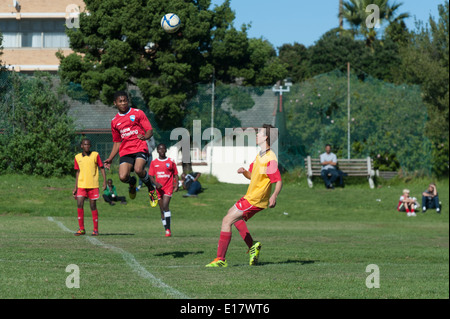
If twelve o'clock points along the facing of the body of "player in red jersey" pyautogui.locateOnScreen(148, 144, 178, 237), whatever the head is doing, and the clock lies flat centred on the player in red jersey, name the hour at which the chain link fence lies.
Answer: The chain link fence is roughly at 7 o'clock from the player in red jersey.

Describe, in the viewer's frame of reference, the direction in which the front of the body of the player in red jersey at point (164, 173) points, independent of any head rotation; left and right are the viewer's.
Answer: facing the viewer

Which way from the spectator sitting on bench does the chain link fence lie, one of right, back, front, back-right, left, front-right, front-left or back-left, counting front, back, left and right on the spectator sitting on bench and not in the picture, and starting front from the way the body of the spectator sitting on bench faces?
back

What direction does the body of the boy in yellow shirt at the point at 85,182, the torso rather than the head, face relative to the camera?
toward the camera

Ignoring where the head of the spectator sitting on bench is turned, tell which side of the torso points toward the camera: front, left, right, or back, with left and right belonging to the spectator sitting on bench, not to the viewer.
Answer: front

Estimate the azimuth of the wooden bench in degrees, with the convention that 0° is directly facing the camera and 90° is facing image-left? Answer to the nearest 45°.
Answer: approximately 0°

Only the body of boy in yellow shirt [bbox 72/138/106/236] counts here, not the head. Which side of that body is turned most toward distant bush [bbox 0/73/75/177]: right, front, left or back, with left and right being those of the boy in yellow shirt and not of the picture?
back

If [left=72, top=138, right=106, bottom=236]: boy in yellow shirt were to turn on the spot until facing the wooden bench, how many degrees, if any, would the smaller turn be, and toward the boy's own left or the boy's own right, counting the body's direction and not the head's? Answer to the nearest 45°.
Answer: approximately 135° to the boy's own left

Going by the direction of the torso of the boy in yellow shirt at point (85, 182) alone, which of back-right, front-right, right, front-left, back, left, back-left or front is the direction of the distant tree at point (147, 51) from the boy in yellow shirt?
back

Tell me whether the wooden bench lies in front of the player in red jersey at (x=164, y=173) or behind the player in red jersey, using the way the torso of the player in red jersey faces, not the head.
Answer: behind

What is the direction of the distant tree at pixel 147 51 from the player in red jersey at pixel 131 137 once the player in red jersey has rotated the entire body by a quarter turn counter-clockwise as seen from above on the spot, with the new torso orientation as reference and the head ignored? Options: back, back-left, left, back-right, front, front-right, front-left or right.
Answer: left
